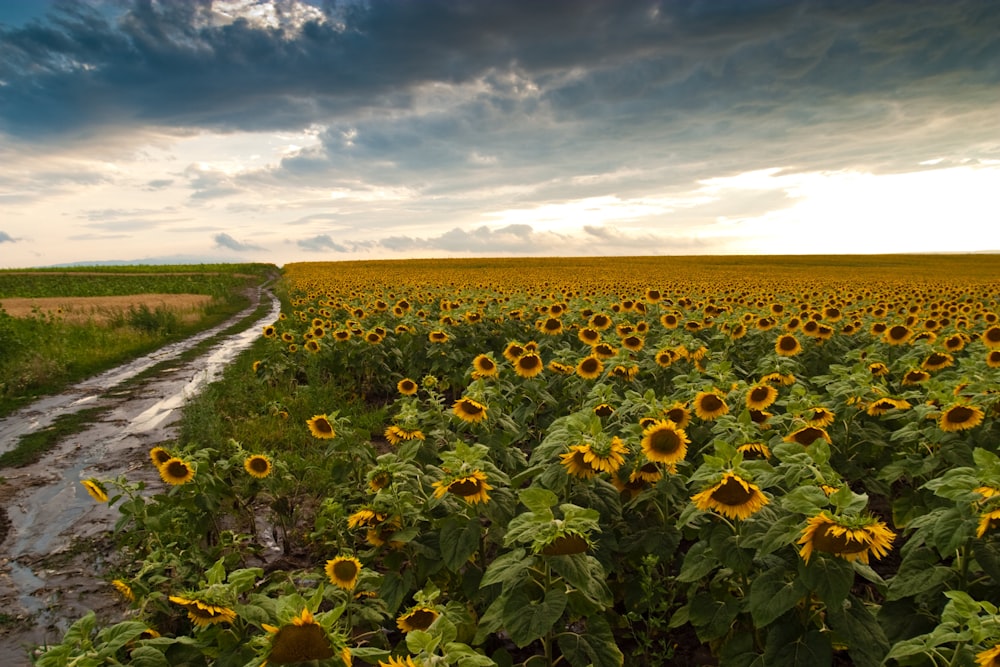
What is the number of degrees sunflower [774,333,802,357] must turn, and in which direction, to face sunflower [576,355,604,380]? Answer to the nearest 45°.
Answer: approximately 45° to its right

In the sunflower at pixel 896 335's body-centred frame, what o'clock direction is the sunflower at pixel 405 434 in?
the sunflower at pixel 405 434 is roughly at 1 o'clock from the sunflower at pixel 896 335.

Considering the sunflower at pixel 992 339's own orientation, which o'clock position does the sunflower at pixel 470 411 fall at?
the sunflower at pixel 470 411 is roughly at 1 o'clock from the sunflower at pixel 992 339.

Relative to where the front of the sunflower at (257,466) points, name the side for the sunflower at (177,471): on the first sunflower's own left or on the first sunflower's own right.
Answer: on the first sunflower's own right

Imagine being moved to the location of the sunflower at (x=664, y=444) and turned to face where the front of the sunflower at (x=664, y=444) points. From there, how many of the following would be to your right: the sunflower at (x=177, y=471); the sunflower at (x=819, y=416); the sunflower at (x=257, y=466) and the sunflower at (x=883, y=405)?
2

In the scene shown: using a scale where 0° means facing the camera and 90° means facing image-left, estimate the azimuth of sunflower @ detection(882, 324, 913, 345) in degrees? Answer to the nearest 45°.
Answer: approximately 0°

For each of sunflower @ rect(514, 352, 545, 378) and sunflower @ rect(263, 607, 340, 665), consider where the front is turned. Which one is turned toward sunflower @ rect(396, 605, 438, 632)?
sunflower @ rect(514, 352, 545, 378)

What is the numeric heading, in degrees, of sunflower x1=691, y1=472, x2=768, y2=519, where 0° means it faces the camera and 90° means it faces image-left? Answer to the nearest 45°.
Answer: approximately 0°

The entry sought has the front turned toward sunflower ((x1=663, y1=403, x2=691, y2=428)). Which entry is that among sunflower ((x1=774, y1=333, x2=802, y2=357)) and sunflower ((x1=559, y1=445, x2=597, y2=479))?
sunflower ((x1=774, y1=333, x2=802, y2=357))

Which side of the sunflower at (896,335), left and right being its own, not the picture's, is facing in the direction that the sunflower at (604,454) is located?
front

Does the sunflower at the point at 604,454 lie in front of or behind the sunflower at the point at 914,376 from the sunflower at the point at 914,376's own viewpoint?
in front

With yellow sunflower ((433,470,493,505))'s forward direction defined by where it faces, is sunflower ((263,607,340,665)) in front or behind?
in front
